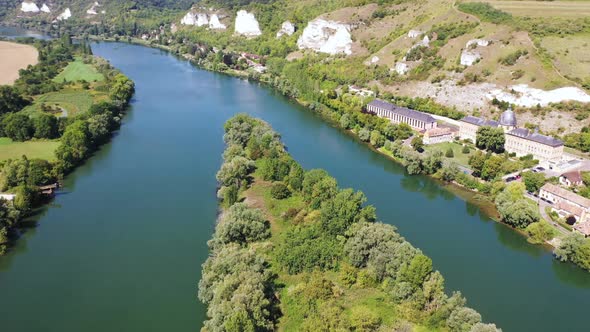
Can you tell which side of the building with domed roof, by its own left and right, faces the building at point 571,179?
left

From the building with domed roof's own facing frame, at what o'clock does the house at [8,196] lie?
The house is roughly at 12 o'clock from the building with domed roof.

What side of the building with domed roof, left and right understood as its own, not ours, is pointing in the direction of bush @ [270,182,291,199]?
front

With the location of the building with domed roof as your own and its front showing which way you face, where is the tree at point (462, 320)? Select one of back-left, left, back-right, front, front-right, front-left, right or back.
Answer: front-left

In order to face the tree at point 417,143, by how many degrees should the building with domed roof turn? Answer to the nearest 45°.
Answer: approximately 45° to its right

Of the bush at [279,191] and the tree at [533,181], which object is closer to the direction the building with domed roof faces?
the bush

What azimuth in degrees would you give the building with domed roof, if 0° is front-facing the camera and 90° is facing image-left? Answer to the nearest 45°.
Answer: approximately 45°

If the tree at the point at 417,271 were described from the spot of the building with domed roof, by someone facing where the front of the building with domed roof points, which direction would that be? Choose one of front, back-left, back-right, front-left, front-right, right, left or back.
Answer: front-left

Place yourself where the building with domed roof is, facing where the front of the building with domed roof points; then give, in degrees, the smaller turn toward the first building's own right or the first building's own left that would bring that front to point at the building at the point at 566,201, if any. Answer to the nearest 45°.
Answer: approximately 45° to the first building's own left

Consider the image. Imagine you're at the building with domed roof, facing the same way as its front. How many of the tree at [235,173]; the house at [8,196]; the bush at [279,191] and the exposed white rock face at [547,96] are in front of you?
3
